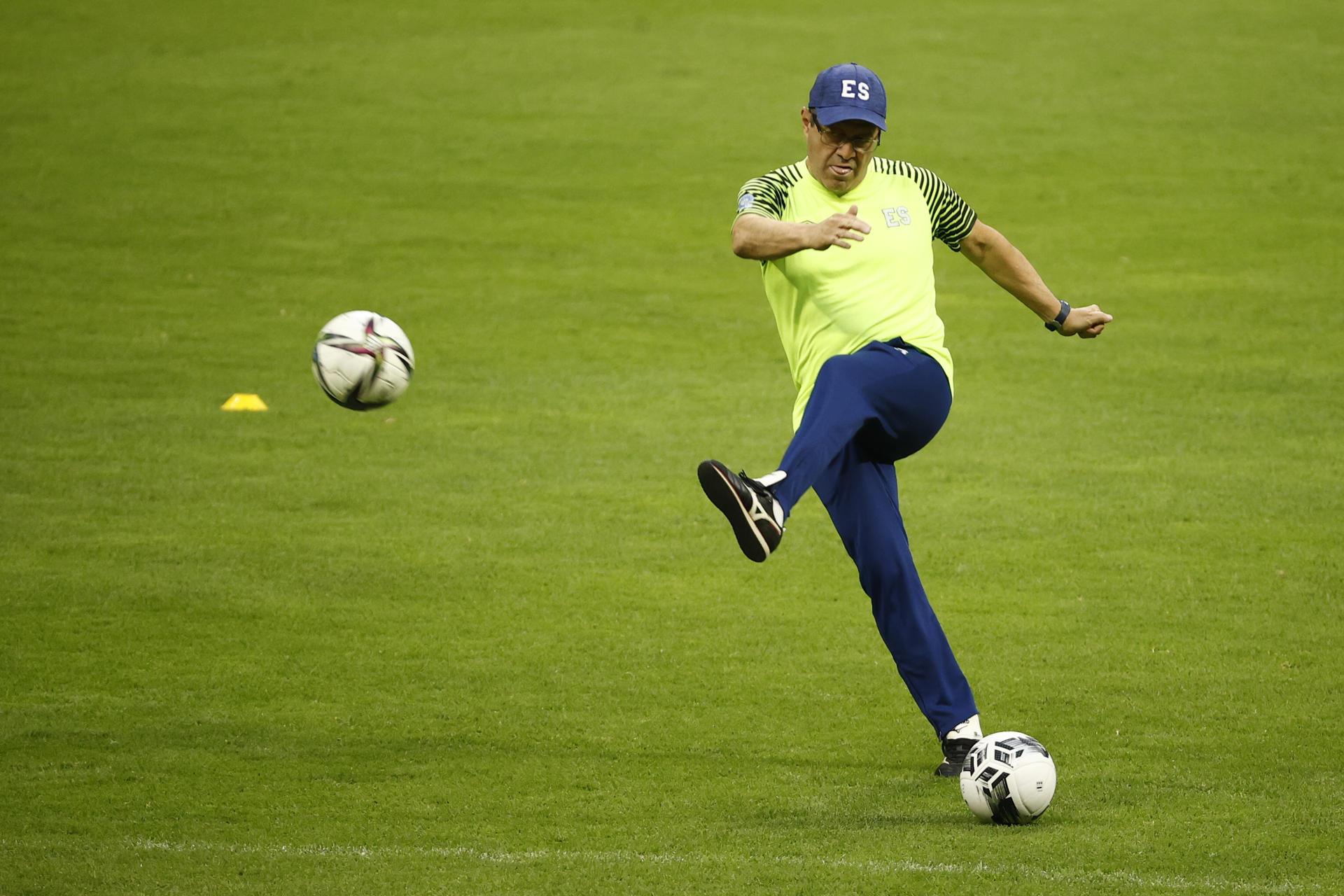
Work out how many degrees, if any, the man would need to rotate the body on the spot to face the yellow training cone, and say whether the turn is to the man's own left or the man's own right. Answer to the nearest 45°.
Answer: approximately 135° to the man's own right

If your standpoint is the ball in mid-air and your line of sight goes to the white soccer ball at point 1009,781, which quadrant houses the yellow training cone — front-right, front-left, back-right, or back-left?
back-left

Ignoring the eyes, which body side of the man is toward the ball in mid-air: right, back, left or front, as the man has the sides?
right

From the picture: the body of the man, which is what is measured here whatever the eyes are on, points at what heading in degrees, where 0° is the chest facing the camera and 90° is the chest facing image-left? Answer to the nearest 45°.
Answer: approximately 0°
